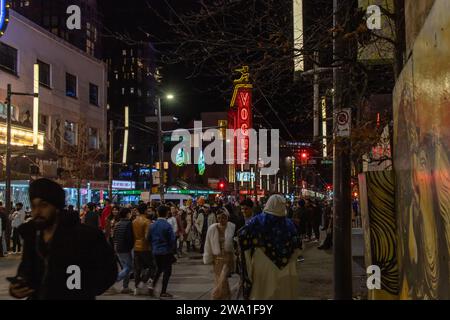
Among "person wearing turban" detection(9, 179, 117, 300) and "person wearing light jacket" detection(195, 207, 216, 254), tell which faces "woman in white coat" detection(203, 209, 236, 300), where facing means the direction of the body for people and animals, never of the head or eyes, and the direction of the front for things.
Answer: the person wearing light jacket

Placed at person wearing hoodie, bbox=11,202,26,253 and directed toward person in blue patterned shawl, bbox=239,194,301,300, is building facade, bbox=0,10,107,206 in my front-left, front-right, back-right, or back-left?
back-left

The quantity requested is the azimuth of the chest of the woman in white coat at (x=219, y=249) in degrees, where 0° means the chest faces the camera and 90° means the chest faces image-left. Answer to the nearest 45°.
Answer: approximately 0°

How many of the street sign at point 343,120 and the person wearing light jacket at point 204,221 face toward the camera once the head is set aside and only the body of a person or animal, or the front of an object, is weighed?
2

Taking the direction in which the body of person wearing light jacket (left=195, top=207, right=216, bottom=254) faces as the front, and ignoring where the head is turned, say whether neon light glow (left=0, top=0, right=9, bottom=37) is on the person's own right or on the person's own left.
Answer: on the person's own right

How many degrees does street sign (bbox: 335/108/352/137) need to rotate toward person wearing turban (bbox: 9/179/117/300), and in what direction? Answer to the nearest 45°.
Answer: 0° — it already faces them

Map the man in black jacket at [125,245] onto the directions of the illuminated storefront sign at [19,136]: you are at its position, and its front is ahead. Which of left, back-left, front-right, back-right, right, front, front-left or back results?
front-right

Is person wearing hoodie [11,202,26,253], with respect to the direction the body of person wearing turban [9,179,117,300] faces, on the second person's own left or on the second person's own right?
on the second person's own right

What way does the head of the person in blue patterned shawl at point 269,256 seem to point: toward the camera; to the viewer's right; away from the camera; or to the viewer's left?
away from the camera

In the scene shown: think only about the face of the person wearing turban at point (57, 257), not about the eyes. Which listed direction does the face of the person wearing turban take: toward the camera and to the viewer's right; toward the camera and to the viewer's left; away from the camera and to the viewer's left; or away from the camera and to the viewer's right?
toward the camera and to the viewer's left

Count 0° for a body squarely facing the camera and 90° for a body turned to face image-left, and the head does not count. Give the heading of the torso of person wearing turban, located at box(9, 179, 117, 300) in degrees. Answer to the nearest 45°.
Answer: approximately 45°

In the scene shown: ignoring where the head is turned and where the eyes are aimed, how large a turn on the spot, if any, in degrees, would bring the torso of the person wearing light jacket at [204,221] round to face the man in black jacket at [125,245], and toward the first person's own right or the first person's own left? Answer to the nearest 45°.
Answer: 0° — they already face them
